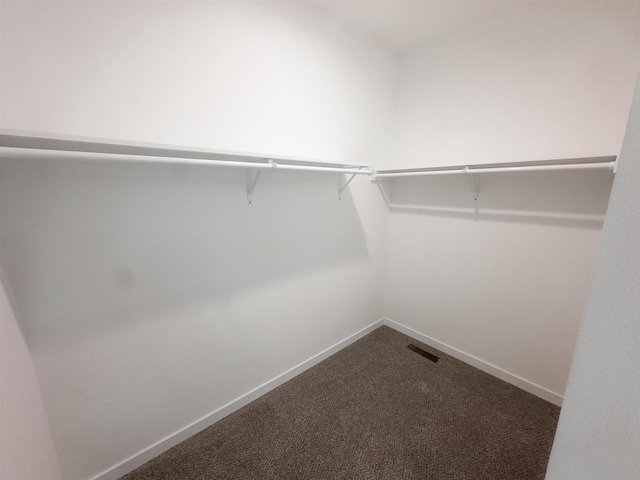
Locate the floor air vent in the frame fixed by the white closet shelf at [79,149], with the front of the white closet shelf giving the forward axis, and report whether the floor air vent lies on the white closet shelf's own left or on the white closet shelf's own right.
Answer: on the white closet shelf's own left

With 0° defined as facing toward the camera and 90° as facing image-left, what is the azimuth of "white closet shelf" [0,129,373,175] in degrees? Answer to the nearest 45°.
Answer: approximately 315°
